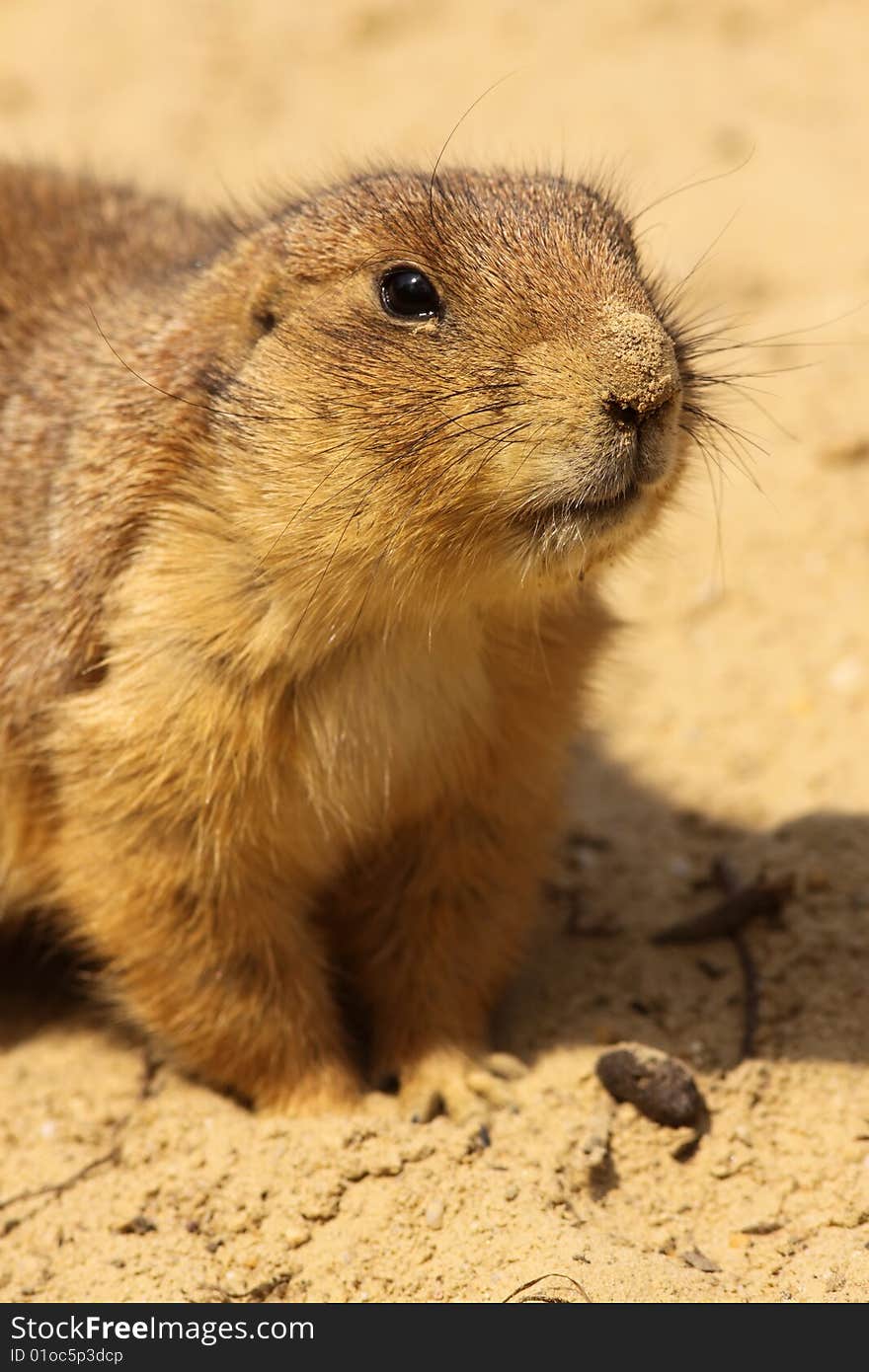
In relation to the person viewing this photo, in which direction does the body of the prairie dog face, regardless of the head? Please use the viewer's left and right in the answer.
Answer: facing the viewer and to the right of the viewer

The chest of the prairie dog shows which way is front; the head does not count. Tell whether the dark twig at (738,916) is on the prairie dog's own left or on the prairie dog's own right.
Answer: on the prairie dog's own left

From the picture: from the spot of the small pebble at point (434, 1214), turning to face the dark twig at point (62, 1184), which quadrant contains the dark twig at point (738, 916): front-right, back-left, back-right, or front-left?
back-right
